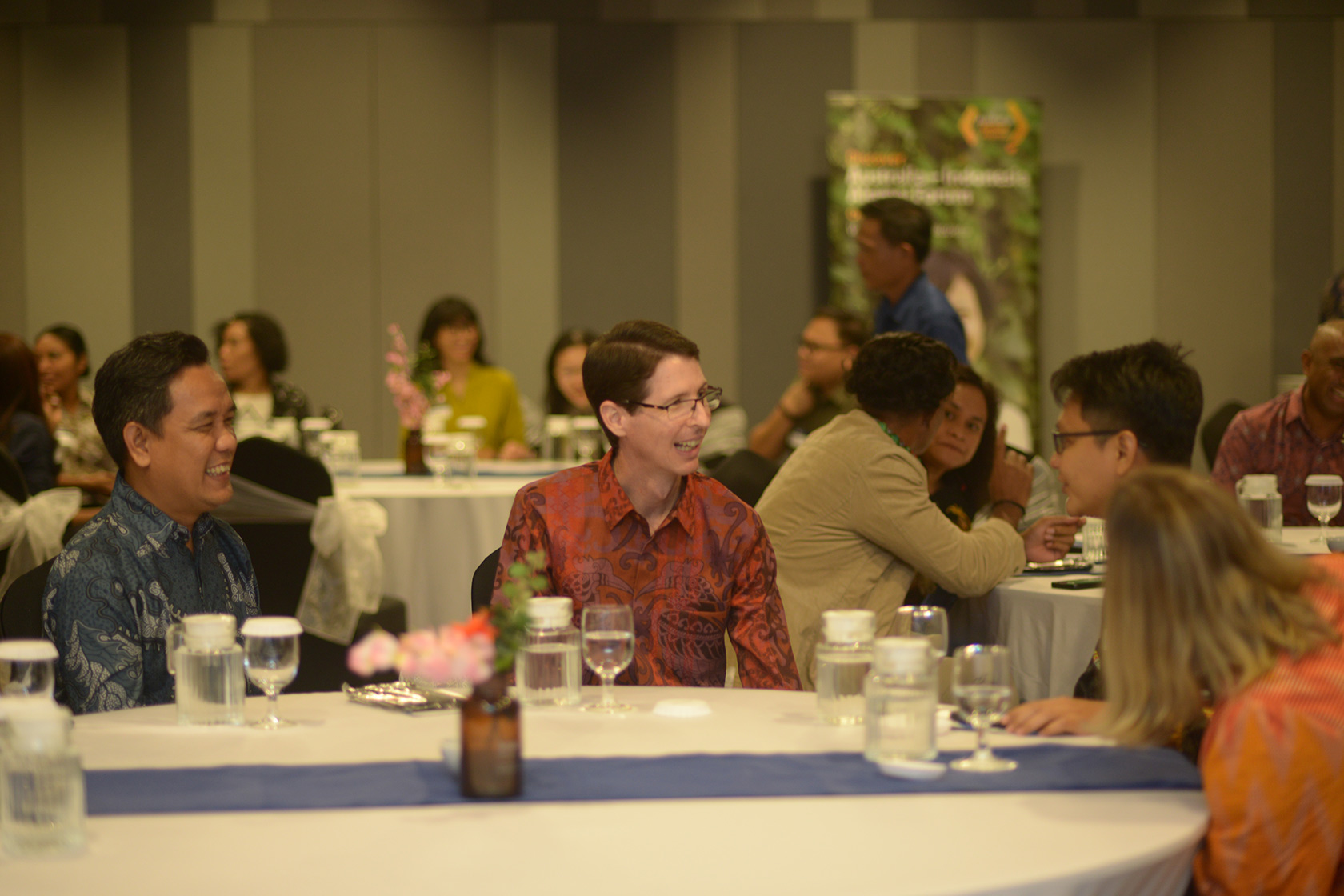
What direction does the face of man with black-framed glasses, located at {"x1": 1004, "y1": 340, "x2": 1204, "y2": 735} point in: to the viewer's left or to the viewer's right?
to the viewer's left

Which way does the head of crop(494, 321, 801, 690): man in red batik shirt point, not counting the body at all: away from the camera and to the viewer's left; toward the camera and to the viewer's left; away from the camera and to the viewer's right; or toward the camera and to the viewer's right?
toward the camera and to the viewer's right

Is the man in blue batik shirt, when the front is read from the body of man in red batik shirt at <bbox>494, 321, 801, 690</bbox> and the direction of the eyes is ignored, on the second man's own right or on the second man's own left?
on the second man's own right

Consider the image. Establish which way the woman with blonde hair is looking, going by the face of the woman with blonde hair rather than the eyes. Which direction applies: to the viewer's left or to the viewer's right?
to the viewer's left

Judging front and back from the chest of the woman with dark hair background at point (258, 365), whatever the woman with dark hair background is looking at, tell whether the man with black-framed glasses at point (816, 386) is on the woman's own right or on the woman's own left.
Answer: on the woman's own left

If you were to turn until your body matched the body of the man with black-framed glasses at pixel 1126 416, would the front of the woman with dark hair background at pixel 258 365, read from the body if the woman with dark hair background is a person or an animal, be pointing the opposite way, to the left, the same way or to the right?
to the left

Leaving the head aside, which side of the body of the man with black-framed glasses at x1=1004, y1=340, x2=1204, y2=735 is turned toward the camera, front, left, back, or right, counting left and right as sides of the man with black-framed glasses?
left

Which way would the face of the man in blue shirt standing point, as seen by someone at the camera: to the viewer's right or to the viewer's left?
to the viewer's left

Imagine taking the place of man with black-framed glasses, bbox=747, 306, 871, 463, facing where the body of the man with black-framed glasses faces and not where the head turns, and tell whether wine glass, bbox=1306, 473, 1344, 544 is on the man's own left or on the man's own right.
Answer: on the man's own left

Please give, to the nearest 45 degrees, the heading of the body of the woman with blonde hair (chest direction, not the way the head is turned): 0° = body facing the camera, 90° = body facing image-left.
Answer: approximately 90°
